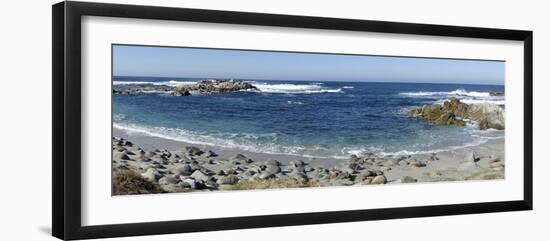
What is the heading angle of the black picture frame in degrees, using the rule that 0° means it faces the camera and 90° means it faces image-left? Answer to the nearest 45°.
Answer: approximately 315°
